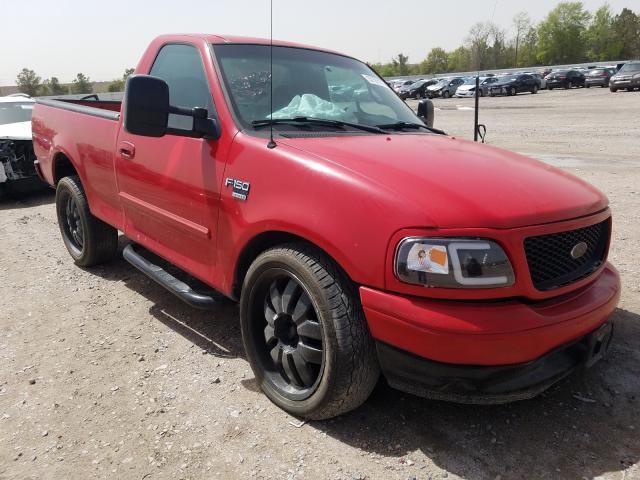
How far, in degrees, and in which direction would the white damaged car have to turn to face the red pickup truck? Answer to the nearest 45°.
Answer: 0° — it already faces it

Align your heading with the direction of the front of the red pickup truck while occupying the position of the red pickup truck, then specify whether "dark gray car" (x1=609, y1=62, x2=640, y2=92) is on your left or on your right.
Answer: on your left

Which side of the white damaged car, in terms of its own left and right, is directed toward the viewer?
front

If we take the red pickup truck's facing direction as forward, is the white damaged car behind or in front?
behind

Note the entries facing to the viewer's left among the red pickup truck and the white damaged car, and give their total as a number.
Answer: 0

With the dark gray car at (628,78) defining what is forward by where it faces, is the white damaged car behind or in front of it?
in front

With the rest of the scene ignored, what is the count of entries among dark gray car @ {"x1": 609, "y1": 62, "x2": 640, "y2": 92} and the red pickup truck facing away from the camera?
0

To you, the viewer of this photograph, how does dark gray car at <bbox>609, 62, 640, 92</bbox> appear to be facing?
facing the viewer and to the left of the viewer

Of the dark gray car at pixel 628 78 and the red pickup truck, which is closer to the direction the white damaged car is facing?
the red pickup truck

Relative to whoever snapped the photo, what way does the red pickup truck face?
facing the viewer and to the right of the viewer
